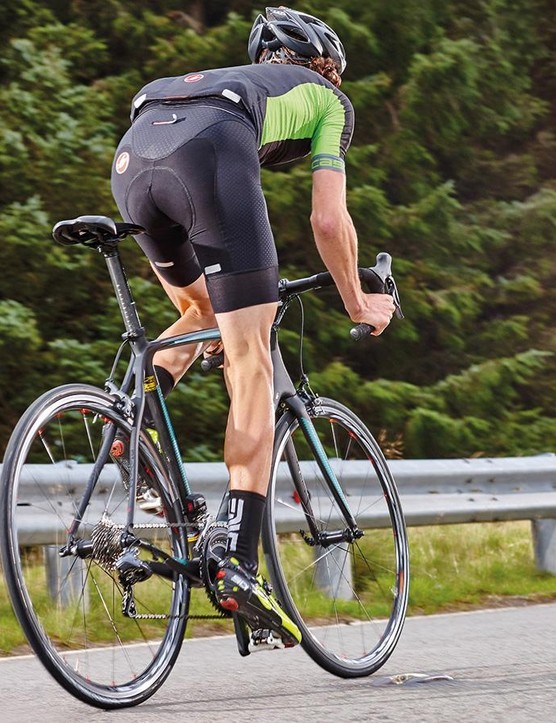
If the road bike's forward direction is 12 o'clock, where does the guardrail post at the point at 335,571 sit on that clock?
The guardrail post is roughly at 12 o'clock from the road bike.

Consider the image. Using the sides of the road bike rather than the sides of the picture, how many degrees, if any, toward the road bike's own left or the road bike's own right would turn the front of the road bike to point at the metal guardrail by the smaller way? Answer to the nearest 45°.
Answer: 0° — it already faces it

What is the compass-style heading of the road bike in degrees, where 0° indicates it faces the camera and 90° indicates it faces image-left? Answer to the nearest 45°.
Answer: approximately 225°

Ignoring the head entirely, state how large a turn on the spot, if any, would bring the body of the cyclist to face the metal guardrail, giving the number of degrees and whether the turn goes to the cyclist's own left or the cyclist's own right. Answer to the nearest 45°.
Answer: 0° — they already face it

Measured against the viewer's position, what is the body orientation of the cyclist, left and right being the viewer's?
facing away from the viewer and to the right of the viewer
